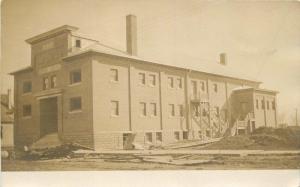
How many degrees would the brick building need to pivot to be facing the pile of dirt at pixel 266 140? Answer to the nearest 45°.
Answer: approximately 135° to its left

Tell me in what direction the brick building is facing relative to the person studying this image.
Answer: facing the viewer and to the left of the viewer
